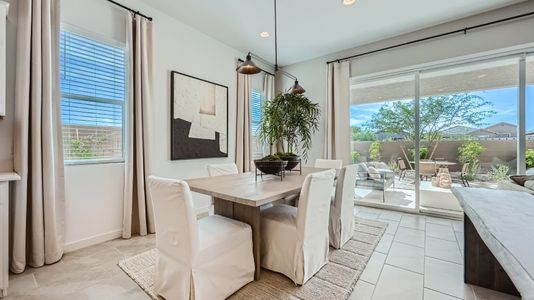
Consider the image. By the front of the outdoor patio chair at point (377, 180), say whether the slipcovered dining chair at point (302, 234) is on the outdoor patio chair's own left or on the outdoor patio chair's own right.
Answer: on the outdoor patio chair's own right

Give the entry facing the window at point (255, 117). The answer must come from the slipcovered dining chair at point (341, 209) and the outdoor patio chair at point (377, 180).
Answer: the slipcovered dining chair

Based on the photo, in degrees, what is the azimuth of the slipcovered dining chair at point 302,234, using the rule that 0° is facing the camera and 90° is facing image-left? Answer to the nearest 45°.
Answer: approximately 135°

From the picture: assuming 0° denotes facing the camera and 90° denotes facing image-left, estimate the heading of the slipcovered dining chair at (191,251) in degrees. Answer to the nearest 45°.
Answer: approximately 225°

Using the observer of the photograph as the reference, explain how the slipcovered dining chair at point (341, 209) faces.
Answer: facing away from the viewer and to the left of the viewer
